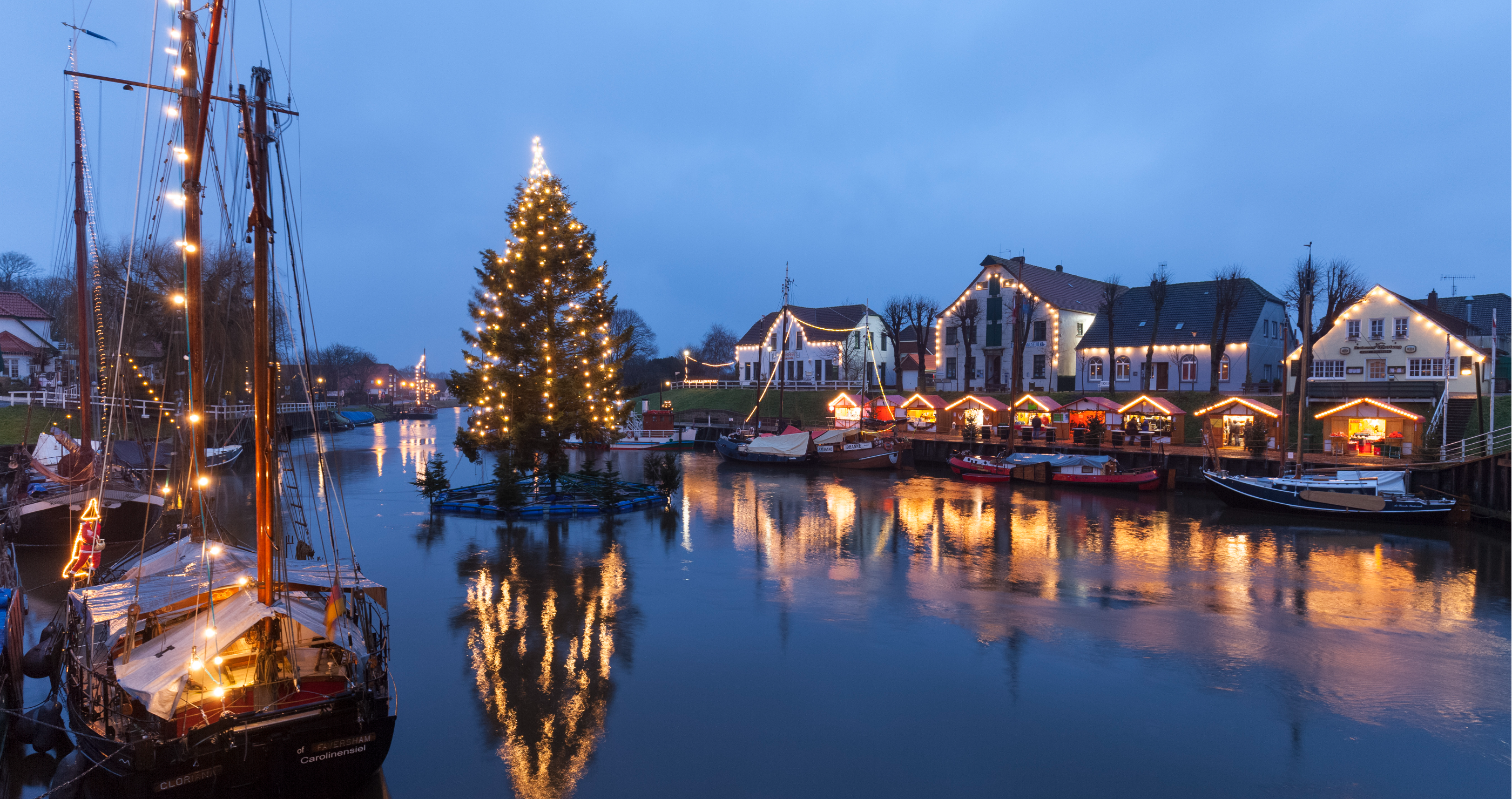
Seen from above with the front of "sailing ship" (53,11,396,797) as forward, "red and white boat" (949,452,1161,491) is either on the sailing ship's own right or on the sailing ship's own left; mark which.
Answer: on the sailing ship's own right

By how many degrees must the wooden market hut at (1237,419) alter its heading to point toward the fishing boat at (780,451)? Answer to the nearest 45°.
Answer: approximately 90° to its right

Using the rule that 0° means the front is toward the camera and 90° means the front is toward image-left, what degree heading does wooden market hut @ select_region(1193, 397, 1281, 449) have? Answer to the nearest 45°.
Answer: approximately 0°

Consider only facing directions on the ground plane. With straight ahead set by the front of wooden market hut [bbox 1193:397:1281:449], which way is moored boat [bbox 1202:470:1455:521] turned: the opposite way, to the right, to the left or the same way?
to the right

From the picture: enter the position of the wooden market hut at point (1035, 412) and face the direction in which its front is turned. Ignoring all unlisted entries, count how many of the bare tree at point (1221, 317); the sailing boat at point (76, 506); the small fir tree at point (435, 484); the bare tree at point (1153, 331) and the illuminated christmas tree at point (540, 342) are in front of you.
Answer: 3

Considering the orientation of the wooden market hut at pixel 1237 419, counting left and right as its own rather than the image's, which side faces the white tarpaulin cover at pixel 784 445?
right

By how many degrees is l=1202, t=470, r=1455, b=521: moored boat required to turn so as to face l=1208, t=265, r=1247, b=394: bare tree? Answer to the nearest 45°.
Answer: approximately 90° to its right

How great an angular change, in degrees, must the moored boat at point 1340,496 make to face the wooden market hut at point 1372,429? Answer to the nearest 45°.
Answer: approximately 90° to its right

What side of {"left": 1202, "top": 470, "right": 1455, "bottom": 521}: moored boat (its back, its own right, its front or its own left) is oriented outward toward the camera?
left

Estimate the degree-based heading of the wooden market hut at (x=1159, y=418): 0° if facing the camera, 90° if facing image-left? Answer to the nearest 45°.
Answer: approximately 45°

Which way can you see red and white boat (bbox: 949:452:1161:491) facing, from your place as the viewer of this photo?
facing to the left of the viewer

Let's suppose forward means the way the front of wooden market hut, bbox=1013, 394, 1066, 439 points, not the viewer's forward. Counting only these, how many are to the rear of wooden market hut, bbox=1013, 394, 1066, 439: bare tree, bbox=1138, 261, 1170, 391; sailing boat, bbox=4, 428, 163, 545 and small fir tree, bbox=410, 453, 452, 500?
1

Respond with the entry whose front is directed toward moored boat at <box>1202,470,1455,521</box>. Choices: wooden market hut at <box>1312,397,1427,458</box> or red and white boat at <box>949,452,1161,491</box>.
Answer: the wooden market hut

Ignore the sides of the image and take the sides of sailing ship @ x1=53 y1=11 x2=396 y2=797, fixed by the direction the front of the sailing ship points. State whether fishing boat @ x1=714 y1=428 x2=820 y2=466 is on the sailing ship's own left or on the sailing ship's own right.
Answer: on the sailing ship's own right

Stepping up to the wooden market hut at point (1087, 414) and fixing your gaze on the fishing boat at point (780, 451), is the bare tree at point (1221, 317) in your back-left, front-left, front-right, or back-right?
back-right

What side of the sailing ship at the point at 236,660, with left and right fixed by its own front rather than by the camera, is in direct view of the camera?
back
